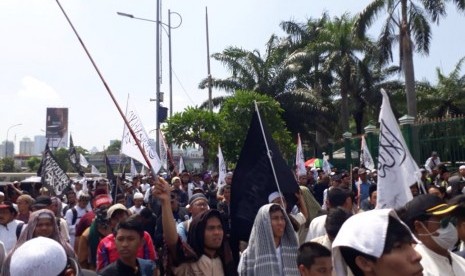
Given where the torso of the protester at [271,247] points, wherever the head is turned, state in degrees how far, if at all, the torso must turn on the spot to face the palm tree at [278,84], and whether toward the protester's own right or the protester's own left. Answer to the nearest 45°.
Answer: approximately 135° to the protester's own left

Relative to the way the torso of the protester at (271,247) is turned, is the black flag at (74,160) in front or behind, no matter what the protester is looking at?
behind

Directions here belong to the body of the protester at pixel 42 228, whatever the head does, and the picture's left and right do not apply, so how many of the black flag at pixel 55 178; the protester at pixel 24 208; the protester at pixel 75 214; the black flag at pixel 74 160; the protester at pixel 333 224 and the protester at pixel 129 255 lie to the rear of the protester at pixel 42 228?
4
